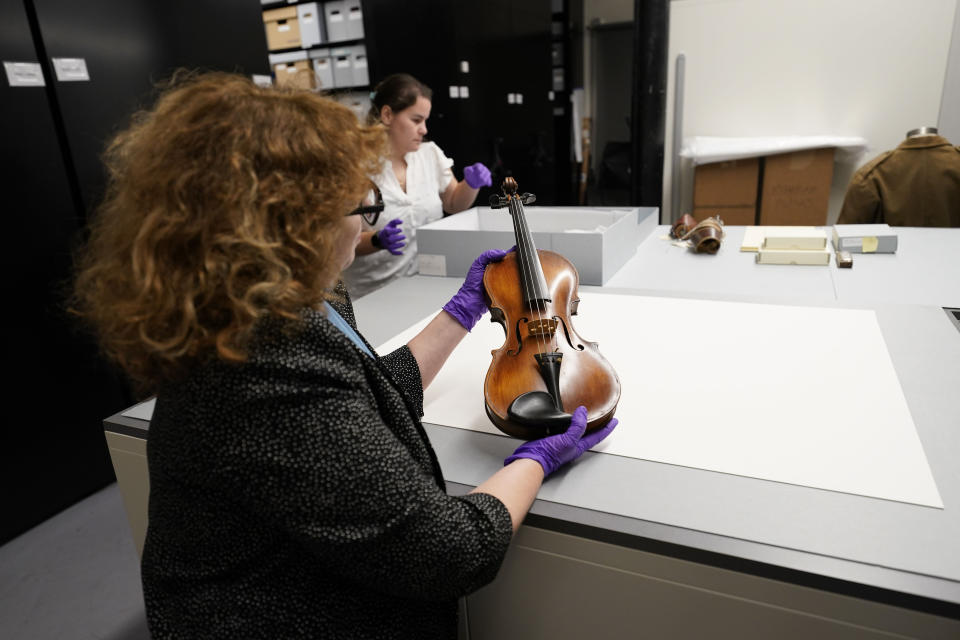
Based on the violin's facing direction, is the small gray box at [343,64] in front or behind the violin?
behind

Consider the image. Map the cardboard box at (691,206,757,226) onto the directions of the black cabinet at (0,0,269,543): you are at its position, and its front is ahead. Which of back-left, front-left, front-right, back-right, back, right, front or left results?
front-left

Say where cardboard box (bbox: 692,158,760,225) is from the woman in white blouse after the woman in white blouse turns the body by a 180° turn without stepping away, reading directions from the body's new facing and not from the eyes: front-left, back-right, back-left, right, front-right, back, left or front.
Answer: right

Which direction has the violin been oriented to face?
toward the camera

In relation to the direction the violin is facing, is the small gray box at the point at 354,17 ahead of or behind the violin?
behind

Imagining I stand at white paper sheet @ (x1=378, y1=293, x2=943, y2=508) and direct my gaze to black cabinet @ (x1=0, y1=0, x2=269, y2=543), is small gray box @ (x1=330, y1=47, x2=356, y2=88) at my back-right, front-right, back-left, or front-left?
front-right

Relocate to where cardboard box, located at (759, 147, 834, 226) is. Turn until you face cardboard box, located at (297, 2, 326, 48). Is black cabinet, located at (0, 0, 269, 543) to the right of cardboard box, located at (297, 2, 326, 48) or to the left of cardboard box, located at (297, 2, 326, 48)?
left

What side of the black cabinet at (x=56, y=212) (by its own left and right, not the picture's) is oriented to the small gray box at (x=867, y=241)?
front

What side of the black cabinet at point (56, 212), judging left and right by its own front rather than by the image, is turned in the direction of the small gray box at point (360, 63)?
left

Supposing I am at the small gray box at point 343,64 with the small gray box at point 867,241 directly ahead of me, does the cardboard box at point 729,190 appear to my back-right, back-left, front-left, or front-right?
front-left

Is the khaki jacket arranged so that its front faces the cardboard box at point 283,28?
no

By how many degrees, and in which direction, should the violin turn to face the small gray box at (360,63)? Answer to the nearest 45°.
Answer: approximately 180°

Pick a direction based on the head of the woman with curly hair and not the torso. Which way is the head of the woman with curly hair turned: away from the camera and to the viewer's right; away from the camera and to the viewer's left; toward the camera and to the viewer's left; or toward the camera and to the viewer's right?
away from the camera and to the viewer's right

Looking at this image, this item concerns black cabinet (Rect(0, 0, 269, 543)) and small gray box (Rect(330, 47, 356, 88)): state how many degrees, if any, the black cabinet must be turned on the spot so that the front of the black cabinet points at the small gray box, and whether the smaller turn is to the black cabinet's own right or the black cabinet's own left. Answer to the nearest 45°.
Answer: approximately 90° to the black cabinet's own left

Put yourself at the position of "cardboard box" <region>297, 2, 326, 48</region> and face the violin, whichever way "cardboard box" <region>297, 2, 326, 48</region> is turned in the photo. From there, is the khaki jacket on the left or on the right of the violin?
left

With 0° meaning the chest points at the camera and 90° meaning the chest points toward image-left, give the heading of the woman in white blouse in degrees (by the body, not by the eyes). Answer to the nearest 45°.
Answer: approximately 315°
